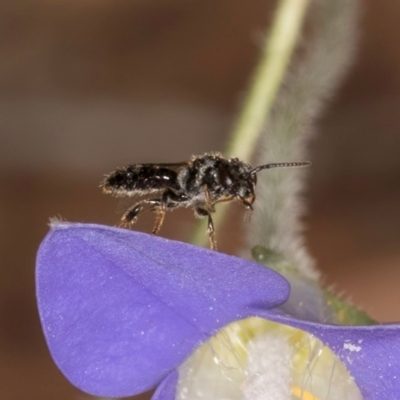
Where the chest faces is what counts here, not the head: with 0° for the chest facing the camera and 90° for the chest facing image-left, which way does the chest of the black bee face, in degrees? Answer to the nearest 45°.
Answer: approximately 270°
